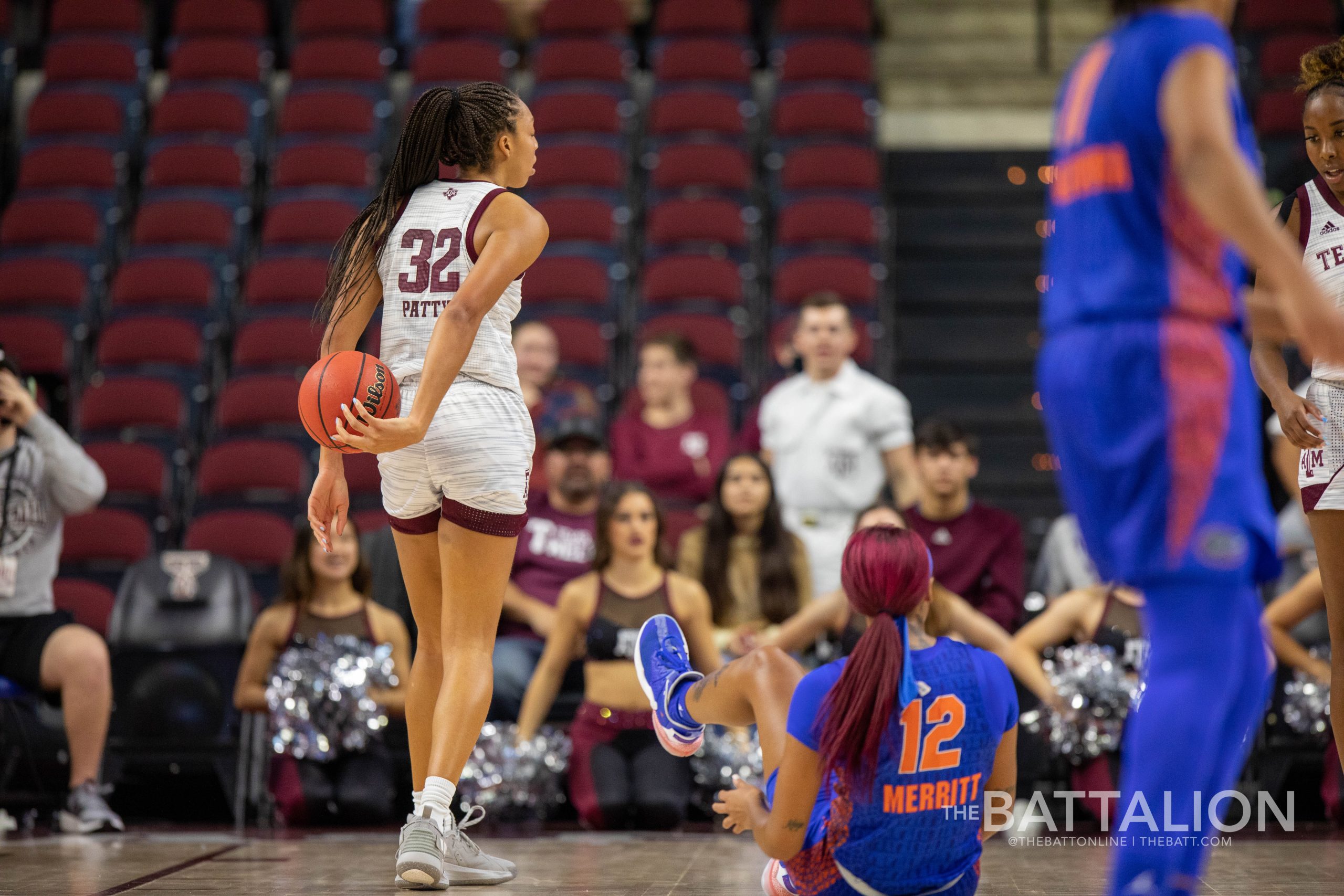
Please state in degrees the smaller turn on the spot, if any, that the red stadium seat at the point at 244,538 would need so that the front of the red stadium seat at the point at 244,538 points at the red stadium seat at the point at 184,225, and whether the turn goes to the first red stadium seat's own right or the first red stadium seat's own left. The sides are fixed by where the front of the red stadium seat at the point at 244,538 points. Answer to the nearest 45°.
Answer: approximately 180°

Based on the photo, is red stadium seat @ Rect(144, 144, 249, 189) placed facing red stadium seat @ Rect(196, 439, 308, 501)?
yes

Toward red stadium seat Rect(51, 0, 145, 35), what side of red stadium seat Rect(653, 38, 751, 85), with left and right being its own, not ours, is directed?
right

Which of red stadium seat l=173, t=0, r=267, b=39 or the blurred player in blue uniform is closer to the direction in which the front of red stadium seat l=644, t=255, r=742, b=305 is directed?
the blurred player in blue uniform

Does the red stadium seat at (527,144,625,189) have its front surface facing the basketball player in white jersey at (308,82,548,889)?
yes

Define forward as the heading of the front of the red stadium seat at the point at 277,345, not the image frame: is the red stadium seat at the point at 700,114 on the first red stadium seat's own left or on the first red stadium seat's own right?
on the first red stadium seat's own left

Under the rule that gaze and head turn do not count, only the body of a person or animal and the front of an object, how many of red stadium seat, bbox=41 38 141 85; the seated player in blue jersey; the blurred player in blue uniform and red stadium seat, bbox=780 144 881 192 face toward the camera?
2

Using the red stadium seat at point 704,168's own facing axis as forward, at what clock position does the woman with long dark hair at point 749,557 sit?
The woman with long dark hair is roughly at 12 o'clock from the red stadium seat.

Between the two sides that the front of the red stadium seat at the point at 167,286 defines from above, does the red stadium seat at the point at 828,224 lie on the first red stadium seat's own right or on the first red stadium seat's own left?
on the first red stadium seat's own left
